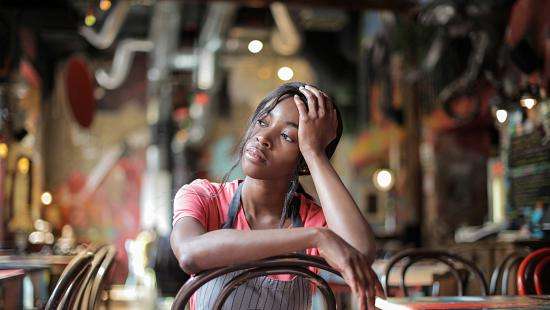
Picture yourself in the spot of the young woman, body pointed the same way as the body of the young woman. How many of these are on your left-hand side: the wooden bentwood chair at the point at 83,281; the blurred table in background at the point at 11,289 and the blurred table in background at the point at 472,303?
1

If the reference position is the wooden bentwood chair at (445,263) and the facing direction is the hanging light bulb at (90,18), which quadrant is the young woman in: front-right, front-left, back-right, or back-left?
back-left

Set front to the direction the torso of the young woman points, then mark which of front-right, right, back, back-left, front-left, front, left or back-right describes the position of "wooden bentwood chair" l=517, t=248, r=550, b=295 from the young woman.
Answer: back-left

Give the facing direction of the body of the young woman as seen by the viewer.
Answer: toward the camera
